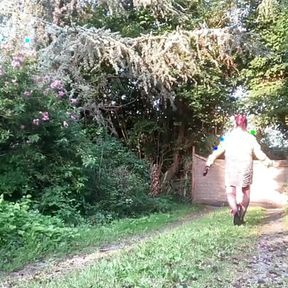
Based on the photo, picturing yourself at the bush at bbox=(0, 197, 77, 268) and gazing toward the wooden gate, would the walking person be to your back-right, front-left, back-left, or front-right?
front-right

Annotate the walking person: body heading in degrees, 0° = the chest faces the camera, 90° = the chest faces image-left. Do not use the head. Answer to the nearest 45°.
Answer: approximately 180°

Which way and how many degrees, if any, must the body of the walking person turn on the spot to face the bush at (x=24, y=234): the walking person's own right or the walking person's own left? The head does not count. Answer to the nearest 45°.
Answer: approximately 135° to the walking person's own left

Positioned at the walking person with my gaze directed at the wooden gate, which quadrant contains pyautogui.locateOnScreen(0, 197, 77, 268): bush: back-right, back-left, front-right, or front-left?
back-left

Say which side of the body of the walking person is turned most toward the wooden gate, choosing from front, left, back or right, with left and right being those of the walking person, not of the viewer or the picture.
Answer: front
